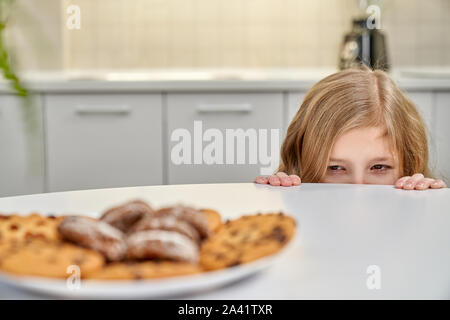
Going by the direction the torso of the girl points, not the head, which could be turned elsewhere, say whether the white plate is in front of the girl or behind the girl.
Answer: in front

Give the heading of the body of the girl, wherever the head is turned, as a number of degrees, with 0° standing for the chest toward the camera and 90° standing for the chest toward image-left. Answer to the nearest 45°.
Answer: approximately 0°

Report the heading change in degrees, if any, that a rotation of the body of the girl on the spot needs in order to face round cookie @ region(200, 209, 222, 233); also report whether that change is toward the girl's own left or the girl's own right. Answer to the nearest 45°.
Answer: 0° — they already face it

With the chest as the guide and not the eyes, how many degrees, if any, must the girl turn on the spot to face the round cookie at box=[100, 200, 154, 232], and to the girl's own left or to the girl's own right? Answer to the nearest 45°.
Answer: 0° — they already face it

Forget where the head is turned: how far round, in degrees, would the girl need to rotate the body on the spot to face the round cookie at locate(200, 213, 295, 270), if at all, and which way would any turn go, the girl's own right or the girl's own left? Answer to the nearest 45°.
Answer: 0° — they already face it

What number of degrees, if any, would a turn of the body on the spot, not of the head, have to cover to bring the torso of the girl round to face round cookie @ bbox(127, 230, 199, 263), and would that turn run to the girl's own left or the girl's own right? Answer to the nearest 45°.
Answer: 0° — they already face it

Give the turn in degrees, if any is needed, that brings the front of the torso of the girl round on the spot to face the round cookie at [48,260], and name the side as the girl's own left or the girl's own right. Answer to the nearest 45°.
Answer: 0° — they already face it

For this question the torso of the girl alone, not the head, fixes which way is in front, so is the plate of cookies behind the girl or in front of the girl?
in front
